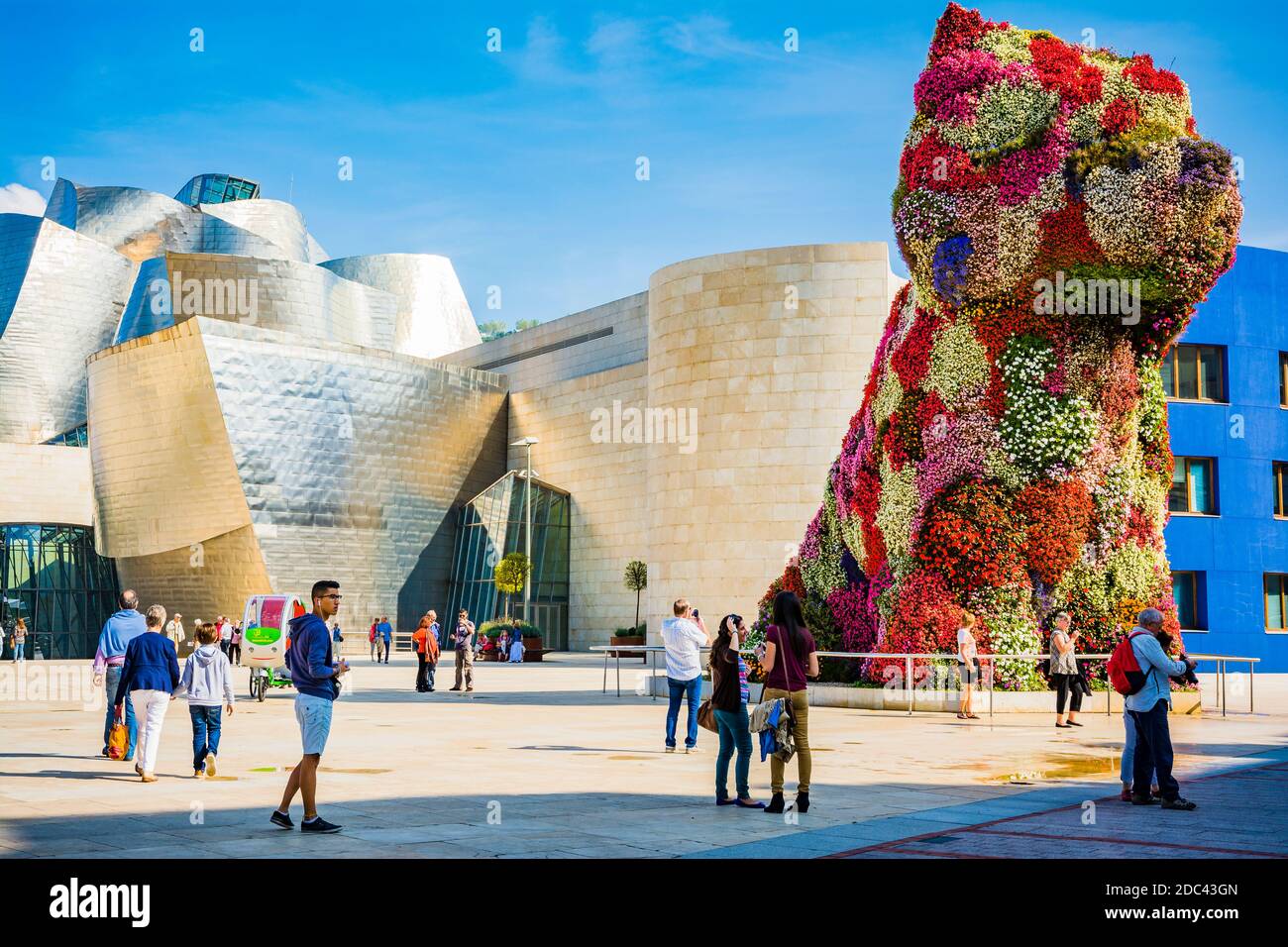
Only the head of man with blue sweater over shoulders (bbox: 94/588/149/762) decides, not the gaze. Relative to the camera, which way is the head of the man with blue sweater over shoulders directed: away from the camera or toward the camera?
away from the camera

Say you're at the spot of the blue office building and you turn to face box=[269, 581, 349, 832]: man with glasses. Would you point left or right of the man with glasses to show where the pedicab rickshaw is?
right

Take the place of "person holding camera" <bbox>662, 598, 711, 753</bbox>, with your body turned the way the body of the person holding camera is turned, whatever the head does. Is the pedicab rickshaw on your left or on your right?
on your left

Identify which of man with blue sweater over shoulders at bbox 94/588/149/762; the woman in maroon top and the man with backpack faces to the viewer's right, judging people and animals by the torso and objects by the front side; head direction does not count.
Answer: the man with backpack

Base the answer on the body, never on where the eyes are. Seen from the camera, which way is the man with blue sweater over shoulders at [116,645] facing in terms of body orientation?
away from the camera

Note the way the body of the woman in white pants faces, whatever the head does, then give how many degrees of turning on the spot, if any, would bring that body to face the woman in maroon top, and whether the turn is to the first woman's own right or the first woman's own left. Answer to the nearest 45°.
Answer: approximately 135° to the first woman's own right

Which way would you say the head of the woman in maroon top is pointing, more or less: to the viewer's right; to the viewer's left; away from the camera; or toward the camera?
away from the camera

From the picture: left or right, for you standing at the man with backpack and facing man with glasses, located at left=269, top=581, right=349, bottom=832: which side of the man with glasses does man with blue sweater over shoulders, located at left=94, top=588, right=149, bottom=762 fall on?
right

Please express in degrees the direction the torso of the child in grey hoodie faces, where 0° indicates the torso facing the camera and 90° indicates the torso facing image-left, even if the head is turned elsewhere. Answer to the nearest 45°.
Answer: approximately 180°
